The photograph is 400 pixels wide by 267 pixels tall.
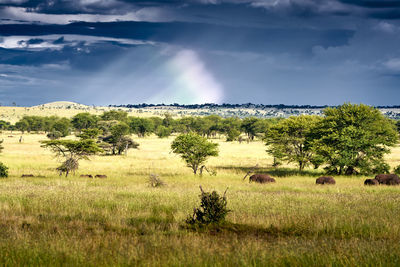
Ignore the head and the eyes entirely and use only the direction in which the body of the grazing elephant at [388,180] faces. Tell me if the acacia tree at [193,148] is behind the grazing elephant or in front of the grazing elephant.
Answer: in front

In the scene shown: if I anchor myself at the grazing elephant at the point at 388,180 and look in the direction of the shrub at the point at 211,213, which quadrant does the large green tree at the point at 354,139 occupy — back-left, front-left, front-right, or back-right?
back-right

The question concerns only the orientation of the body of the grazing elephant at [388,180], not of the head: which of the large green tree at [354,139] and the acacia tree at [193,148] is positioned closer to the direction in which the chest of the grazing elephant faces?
the acacia tree

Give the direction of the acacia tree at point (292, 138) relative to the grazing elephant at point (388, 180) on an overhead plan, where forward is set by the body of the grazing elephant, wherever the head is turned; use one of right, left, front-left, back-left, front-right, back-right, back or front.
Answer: front-right

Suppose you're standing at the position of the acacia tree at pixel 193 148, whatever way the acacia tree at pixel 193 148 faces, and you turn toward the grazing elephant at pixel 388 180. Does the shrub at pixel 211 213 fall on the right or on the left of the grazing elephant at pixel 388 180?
right

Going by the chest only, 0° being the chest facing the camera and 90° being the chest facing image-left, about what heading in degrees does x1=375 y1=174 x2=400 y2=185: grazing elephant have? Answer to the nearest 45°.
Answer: approximately 90°

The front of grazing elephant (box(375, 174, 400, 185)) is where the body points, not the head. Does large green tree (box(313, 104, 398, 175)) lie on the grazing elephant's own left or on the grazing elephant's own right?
on the grazing elephant's own right
